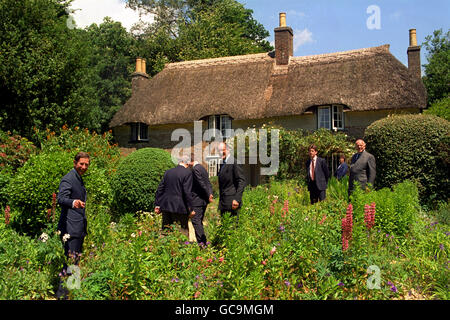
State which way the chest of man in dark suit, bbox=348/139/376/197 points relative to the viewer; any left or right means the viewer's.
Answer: facing the viewer and to the left of the viewer

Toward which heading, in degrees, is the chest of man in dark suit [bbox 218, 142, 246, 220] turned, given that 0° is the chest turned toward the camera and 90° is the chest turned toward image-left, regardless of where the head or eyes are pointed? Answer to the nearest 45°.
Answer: approximately 45°

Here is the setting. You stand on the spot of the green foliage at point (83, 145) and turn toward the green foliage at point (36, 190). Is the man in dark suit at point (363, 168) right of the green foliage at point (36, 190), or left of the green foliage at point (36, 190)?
left

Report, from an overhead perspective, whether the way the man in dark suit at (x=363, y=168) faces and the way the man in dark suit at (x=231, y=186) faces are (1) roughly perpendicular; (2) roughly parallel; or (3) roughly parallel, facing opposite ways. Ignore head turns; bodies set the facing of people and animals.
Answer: roughly parallel

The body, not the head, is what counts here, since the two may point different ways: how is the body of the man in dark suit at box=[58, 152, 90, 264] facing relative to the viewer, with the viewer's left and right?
facing the viewer and to the right of the viewer

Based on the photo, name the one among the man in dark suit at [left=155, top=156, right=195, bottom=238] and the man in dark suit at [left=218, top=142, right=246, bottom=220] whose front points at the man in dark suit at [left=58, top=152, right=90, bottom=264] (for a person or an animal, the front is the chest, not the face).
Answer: the man in dark suit at [left=218, top=142, right=246, bottom=220]

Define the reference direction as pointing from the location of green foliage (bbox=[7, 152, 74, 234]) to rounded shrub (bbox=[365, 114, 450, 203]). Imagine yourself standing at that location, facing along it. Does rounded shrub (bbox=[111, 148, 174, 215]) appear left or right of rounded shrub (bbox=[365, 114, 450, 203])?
left

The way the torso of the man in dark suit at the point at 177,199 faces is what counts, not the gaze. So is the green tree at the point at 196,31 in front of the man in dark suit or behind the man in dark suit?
in front

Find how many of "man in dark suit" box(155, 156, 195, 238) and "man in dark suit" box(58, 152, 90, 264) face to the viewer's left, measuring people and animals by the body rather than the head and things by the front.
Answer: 0

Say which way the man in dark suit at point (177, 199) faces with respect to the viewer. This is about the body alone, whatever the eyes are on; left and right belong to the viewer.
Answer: facing away from the viewer and to the right of the viewer

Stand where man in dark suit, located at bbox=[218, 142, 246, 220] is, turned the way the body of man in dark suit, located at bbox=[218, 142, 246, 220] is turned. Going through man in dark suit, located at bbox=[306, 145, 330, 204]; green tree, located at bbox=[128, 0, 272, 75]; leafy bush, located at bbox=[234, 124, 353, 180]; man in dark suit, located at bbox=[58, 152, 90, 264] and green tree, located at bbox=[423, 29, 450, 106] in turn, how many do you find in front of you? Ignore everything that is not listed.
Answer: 1

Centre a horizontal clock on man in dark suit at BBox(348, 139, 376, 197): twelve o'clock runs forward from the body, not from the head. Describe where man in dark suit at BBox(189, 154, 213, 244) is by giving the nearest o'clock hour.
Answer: man in dark suit at BBox(189, 154, 213, 244) is roughly at 12 o'clock from man in dark suit at BBox(348, 139, 376, 197).

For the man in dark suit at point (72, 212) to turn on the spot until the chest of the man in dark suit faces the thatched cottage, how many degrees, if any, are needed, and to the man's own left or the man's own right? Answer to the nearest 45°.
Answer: approximately 90° to the man's own left

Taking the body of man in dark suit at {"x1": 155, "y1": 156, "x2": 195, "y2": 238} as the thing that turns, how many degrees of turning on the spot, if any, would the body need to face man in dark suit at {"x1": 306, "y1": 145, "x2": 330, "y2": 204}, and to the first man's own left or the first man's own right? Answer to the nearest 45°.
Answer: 0° — they already face them
